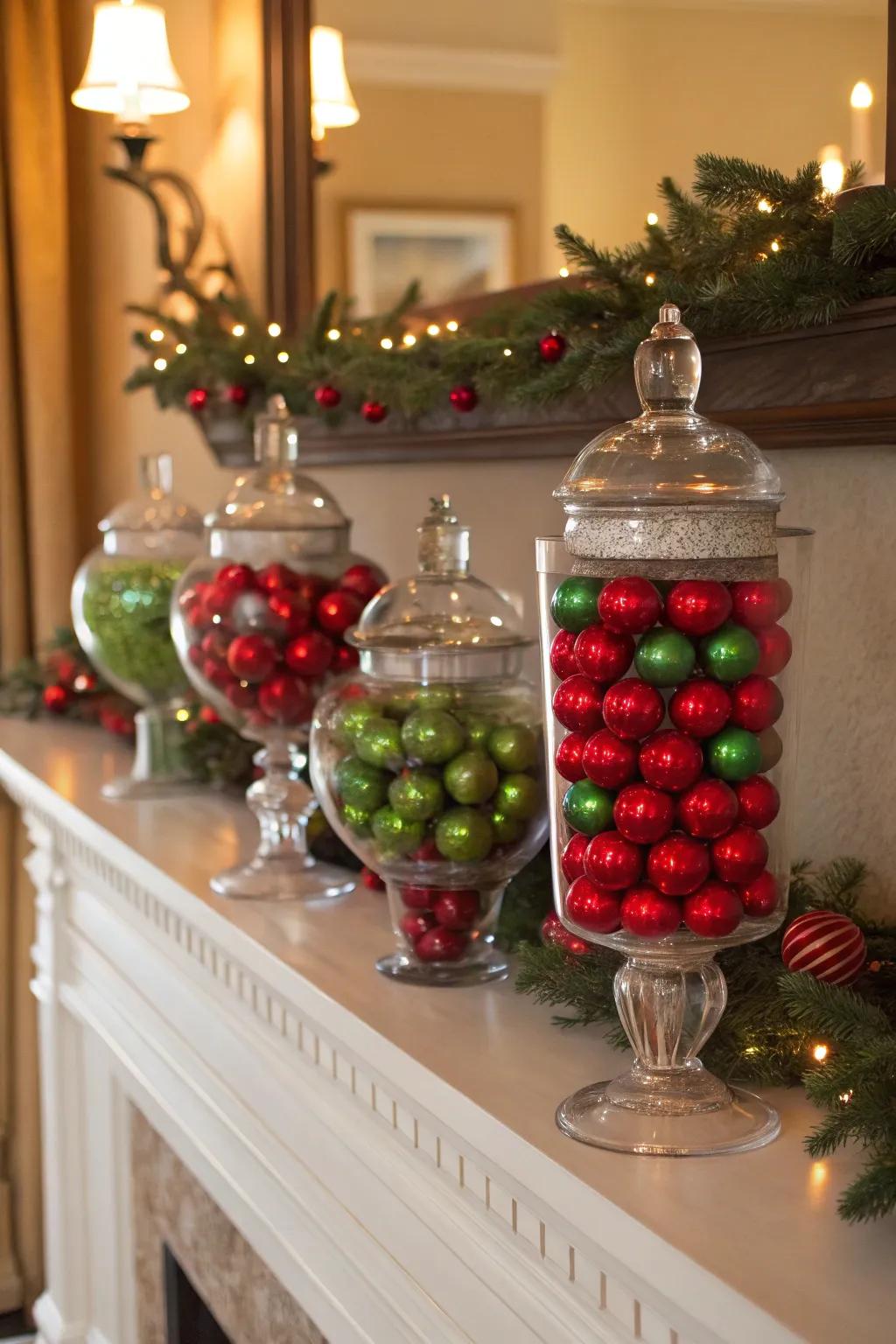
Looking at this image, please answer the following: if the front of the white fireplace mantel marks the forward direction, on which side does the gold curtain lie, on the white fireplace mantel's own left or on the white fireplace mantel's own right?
on the white fireplace mantel's own right

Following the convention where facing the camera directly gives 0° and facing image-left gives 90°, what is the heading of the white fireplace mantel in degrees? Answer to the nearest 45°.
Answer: approximately 45°
